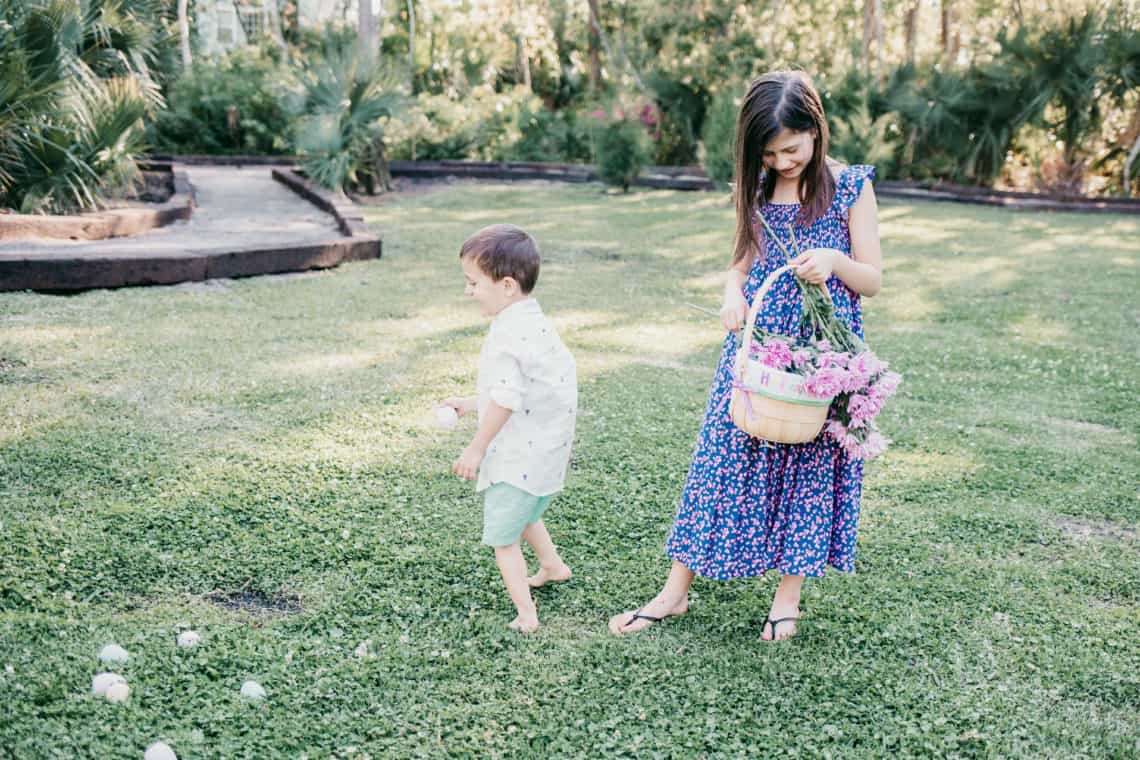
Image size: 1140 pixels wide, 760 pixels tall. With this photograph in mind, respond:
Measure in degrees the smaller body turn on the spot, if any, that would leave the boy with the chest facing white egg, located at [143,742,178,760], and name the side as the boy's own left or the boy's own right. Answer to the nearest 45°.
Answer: approximately 45° to the boy's own left

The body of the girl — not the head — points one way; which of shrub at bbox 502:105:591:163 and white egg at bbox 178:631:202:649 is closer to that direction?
the white egg

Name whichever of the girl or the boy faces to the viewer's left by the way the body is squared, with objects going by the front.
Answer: the boy

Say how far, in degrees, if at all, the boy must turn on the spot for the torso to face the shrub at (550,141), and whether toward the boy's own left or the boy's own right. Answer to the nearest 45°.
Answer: approximately 90° to the boy's own right

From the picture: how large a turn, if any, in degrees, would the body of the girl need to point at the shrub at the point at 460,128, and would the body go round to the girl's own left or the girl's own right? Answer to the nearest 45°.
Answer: approximately 180°

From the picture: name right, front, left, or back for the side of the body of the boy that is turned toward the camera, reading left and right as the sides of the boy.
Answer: left

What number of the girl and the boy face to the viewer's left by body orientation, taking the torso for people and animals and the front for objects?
1

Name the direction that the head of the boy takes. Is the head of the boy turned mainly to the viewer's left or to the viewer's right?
to the viewer's left

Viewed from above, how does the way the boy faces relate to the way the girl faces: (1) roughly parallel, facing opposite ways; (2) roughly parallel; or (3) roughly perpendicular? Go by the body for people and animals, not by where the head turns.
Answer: roughly perpendicular

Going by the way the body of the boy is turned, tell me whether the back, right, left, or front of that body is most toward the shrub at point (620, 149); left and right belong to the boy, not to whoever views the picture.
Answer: right

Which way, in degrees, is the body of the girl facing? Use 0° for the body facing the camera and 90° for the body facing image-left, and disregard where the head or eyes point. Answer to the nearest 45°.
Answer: approximately 0°

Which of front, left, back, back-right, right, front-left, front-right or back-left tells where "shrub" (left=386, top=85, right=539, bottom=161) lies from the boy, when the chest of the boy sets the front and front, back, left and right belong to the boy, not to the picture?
right

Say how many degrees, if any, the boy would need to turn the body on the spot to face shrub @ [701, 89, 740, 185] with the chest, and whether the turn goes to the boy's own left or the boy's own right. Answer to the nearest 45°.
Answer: approximately 90° to the boy's own right
